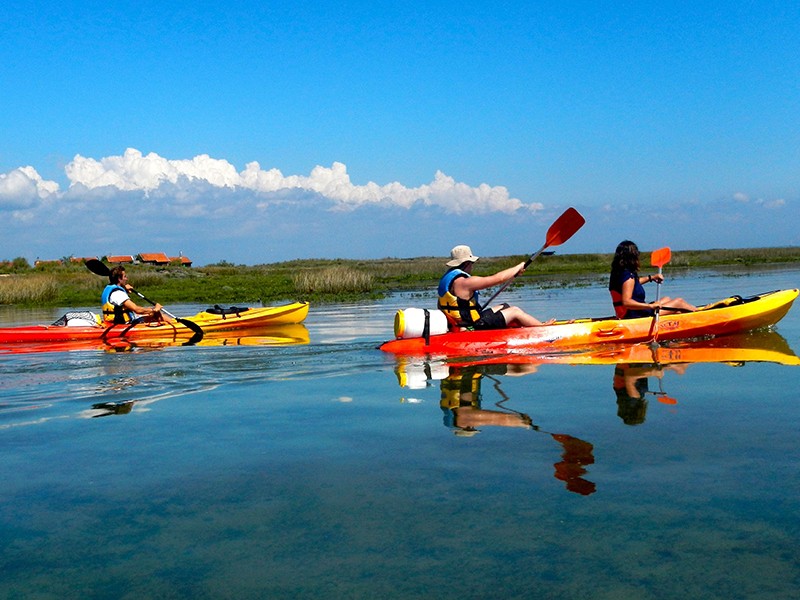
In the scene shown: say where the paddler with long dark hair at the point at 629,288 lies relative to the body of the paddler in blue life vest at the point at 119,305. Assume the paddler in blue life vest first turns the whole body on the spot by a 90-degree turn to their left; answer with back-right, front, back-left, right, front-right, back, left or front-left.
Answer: back-right

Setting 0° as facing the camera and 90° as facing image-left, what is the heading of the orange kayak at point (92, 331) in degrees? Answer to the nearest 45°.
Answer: approximately 270°

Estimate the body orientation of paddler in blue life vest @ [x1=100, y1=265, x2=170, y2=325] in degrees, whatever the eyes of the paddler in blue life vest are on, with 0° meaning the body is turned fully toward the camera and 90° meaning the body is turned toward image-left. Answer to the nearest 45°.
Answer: approximately 270°

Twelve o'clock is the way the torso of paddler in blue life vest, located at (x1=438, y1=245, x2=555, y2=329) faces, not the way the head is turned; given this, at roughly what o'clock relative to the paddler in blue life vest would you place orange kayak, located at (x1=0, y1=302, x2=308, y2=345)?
The orange kayak is roughly at 7 o'clock from the paddler in blue life vest.

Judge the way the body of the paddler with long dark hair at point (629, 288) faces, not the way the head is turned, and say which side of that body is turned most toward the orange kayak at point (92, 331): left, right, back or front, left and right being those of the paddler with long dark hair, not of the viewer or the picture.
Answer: back

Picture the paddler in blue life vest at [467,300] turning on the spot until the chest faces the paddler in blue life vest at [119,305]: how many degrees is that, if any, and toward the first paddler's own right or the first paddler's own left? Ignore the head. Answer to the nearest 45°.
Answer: approximately 135° to the first paddler's own left

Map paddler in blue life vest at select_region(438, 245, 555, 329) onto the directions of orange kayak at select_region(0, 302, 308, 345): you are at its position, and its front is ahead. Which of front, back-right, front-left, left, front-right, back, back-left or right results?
front-right

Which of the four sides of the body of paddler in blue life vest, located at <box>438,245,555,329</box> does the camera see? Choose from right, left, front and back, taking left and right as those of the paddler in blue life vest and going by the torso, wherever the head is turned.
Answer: right

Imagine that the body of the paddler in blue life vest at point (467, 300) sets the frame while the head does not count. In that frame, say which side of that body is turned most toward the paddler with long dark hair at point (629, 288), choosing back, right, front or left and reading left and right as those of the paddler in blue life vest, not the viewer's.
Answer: front

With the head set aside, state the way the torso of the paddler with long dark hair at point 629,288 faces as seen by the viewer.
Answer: to the viewer's right
